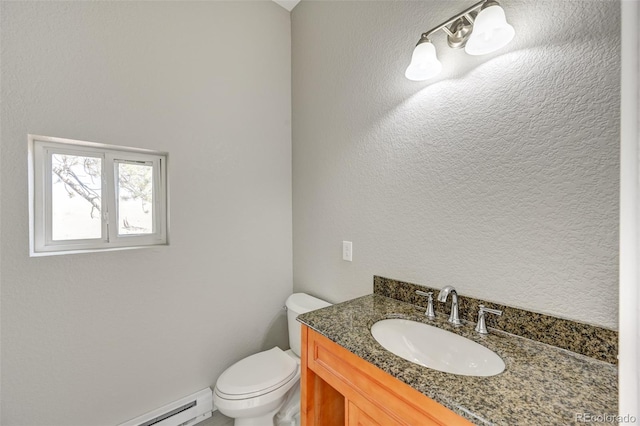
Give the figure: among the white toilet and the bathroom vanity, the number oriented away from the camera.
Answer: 0

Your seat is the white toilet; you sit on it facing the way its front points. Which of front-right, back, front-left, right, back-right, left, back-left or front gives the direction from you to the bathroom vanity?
left

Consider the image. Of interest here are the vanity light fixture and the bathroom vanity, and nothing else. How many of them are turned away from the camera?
0

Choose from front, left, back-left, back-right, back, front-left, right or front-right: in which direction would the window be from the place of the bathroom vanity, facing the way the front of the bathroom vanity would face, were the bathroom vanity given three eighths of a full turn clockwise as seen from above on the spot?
left

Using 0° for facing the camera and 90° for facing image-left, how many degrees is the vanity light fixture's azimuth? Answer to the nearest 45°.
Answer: approximately 45°

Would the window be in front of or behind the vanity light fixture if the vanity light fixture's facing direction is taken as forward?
in front

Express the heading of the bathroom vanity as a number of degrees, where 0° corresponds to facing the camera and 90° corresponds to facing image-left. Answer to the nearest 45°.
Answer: approximately 45°
